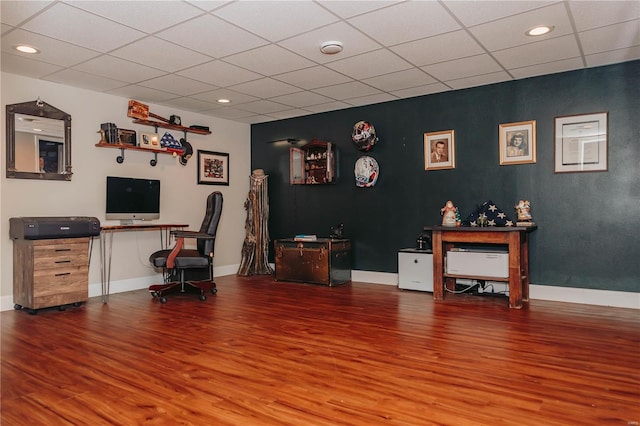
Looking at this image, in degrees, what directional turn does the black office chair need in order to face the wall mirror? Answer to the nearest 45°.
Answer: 0° — it already faces it

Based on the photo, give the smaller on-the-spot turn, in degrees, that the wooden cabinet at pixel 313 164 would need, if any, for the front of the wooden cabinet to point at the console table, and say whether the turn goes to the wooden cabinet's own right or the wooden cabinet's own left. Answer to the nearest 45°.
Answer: approximately 90° to the wooden cabinet's own left

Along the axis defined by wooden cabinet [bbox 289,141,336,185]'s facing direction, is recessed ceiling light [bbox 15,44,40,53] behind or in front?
in front

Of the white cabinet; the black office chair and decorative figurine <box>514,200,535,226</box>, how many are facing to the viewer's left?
1

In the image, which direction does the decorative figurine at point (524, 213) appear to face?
toward the camera

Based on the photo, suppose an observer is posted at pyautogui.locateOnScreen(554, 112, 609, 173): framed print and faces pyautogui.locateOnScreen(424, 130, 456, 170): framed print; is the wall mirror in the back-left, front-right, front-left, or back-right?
front-left

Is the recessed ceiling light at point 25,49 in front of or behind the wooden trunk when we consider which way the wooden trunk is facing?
in front

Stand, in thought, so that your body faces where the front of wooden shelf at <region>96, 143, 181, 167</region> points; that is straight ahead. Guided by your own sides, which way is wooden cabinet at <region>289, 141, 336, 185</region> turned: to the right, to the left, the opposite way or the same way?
to the right

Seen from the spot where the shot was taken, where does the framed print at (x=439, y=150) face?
facing the viewer

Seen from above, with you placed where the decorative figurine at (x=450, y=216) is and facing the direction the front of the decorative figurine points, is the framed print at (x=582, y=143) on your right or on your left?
on your left

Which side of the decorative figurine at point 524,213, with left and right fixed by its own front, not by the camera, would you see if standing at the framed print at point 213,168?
right

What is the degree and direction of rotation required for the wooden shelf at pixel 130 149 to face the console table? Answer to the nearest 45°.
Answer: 0° — it already faces it

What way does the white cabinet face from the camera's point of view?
toward the camera

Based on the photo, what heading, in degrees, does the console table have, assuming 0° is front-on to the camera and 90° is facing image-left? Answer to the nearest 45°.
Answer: approximately 0°
